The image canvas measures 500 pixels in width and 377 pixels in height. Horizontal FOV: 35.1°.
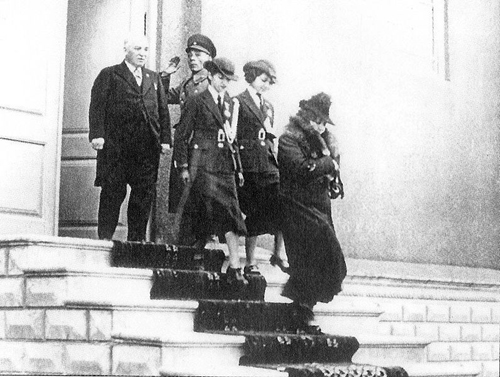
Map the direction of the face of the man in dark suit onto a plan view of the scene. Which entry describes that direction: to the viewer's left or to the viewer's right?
to the viewer's right

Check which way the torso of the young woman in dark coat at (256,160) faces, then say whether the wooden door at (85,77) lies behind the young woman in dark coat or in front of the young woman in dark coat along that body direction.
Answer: behind

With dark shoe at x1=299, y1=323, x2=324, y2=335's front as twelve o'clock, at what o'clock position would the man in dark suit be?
The man in dark suit is roughly at 5 o'clock from the dark shoe.

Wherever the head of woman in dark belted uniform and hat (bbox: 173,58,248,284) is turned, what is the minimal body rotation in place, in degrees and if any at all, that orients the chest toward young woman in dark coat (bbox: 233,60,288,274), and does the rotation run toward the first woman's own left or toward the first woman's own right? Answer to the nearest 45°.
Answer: approximately 90° to the first woman's own left

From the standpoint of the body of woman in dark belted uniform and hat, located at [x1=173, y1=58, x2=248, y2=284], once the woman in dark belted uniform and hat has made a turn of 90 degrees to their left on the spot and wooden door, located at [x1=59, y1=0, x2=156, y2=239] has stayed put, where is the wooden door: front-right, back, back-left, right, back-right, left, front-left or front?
left

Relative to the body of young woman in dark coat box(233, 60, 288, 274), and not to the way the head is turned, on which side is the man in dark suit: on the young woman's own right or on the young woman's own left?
on the young woman's own right

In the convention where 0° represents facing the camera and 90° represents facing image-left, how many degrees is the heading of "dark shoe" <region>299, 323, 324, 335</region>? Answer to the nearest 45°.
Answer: approximately 315°

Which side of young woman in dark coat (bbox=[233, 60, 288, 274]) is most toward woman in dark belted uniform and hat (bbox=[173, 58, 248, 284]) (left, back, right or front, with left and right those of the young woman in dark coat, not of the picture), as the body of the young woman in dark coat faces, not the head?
right

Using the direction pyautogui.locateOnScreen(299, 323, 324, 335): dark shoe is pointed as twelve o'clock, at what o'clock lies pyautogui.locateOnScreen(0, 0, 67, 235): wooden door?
The wooden door is roughly at 5 o'clock from the dark shoe.

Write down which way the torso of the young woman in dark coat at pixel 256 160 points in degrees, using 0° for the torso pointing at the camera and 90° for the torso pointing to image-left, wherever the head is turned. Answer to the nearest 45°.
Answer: approximately 315°

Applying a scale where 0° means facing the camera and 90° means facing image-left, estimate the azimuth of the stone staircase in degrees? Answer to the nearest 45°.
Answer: approximately 315°
